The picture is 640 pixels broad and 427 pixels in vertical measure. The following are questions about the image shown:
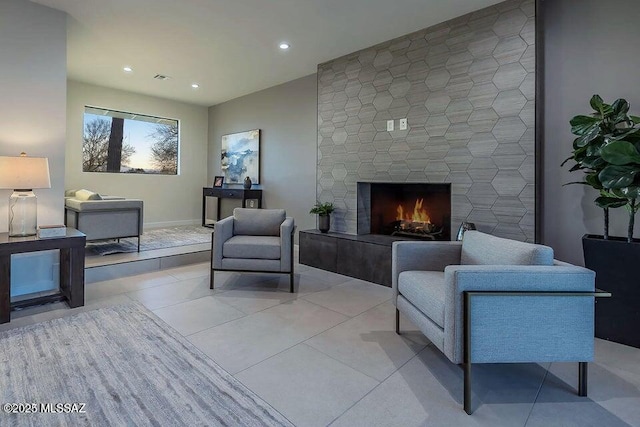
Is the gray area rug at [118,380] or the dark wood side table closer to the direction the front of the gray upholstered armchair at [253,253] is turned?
the gray area rug

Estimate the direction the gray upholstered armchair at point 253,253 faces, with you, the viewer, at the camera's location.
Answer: facing the viewer

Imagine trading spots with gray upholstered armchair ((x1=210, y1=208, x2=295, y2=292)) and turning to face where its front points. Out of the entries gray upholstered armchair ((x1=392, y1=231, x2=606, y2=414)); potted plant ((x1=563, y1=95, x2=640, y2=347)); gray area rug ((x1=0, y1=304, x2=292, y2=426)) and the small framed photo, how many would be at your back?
1

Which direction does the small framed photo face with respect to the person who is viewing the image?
facing the viewer and to the left of the viewer

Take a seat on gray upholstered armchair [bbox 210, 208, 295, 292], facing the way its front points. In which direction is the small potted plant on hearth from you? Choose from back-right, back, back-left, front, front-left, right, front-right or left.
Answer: back-left

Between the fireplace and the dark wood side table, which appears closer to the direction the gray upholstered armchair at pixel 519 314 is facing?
the dark wood side table

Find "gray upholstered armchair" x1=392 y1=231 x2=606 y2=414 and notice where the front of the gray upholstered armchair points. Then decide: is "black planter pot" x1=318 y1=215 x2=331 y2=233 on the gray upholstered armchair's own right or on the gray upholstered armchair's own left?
on the gray upholstered armchair's own right

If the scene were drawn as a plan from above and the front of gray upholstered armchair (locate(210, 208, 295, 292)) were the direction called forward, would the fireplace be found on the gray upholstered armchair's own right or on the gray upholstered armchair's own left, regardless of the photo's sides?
on the gray upholstered armchair's own left

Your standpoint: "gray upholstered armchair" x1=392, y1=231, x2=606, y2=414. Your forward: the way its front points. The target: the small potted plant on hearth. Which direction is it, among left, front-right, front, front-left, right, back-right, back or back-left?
right

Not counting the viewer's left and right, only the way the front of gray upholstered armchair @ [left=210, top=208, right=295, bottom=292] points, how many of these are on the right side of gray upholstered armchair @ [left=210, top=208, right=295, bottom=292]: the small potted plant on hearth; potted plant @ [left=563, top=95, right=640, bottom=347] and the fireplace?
0

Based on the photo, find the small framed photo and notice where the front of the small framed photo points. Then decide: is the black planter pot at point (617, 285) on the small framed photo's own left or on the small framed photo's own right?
on the small framed photo's own left

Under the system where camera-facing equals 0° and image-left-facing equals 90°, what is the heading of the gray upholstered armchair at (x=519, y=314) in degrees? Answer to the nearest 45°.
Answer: approximately 45°

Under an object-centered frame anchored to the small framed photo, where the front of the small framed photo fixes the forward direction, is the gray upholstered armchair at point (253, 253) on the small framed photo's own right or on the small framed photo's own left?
on the small framed photo's own left

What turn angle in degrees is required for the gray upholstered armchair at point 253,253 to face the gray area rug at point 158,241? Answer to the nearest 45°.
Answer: approximately 135° to its right

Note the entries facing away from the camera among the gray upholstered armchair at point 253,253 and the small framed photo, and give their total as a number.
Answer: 0

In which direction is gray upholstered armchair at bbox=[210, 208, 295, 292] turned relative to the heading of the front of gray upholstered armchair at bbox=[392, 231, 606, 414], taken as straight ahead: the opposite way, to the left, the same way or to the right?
to the left
